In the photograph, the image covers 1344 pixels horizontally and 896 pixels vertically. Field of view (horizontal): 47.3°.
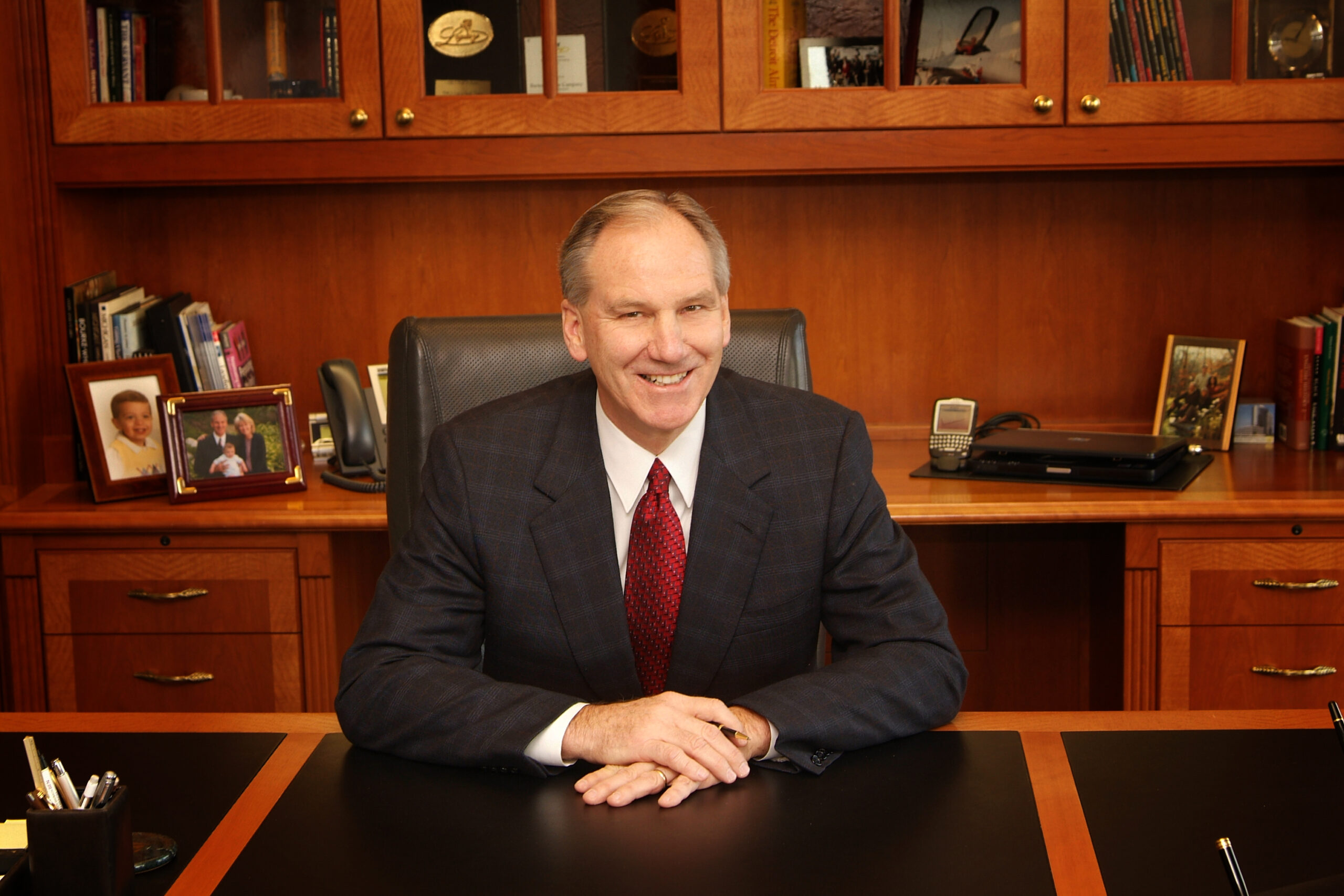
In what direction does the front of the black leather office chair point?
toward the camera

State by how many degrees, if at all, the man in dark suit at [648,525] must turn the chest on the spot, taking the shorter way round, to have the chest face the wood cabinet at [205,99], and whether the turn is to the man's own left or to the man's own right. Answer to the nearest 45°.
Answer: approximately 135° to the man's own right

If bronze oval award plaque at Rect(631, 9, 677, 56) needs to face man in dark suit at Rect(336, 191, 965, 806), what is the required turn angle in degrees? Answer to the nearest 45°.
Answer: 0° — it already faces them

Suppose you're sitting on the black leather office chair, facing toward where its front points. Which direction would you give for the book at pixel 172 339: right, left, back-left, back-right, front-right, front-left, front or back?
back-right

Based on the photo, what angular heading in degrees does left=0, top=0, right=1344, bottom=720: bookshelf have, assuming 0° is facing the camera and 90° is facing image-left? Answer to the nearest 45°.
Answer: approximately 0°

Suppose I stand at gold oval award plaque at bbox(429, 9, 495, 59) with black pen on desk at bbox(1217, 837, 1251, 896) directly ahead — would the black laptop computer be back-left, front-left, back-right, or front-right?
front-left

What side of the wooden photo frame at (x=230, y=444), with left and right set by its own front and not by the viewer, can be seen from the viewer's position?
front

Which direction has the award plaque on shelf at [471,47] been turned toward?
toward the camera
